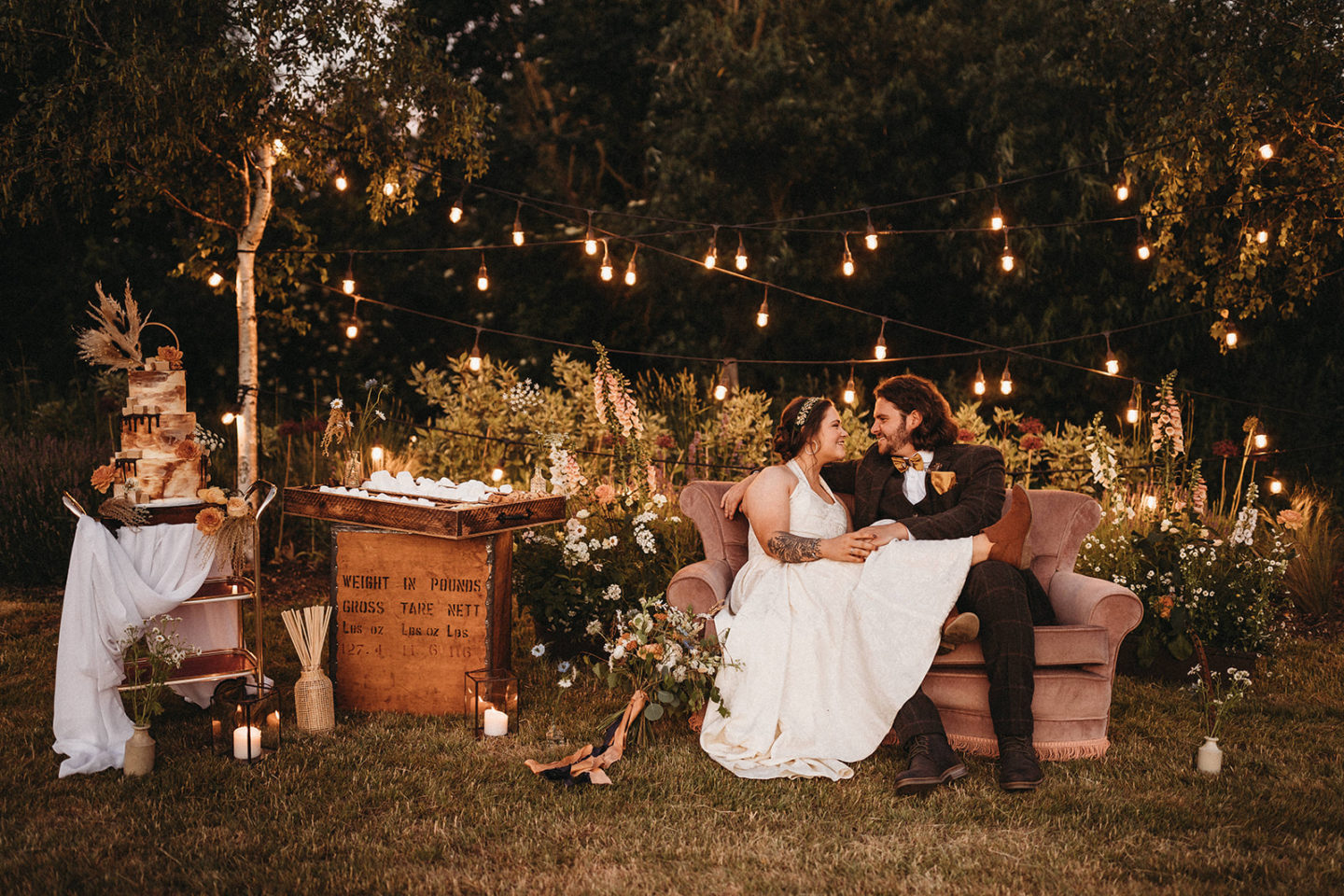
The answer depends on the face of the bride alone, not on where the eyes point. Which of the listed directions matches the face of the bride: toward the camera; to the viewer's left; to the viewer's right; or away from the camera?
to the viewer's right

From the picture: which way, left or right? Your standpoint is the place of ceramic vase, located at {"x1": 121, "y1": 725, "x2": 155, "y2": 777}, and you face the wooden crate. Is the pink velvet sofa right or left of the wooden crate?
right

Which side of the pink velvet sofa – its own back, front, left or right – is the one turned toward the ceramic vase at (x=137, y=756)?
right

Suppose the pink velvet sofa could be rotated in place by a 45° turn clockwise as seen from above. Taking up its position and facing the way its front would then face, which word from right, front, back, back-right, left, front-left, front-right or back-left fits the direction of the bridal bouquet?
front-right

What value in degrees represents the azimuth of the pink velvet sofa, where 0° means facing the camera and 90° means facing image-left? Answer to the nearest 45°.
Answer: approximately 0°

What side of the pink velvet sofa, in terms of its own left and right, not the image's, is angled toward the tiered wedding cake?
right

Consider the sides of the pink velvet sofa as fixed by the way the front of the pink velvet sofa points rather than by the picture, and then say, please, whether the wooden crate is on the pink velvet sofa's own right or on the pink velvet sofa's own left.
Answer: on the pink velvet sofa's own right

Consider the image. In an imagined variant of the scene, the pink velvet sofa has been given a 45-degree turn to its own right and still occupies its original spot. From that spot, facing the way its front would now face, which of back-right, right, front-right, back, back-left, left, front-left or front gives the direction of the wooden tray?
front-right

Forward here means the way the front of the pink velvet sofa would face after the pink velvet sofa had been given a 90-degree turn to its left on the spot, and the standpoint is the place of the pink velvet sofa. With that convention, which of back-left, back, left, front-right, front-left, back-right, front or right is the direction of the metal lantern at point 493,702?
back
